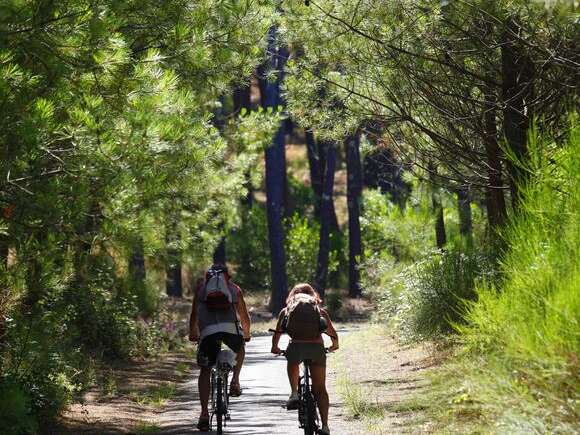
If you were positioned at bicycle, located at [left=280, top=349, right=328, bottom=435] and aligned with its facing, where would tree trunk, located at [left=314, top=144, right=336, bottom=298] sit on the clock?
The tree trunk is roughly at 12 o'clock from the bicycle.

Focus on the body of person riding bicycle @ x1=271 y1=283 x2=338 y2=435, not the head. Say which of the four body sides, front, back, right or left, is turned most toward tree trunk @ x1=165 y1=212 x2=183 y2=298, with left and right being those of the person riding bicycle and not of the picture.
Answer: front

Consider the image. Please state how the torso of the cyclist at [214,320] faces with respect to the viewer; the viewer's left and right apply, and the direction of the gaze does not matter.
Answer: facing away from the viewer

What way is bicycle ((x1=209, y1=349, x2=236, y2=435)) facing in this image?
away from the camera

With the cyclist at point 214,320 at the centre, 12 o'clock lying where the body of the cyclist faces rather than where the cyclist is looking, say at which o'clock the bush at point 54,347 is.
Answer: The bush is roughly at 10 o'clock from the cyclist.

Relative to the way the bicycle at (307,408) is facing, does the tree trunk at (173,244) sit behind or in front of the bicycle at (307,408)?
in front

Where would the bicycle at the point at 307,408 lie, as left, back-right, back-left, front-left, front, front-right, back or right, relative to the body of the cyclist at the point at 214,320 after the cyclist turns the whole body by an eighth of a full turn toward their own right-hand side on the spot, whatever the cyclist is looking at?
right

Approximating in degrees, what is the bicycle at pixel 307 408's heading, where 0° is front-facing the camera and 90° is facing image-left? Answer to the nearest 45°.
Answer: approximately 180°

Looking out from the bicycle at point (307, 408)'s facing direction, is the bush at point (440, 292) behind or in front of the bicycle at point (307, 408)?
in front

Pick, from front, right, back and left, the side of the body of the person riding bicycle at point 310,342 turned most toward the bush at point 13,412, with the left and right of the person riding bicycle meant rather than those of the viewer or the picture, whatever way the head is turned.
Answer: left

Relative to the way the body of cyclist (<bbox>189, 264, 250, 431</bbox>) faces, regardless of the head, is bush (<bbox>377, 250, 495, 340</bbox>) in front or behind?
in front

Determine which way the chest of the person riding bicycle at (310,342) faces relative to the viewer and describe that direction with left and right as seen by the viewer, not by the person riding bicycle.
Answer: facing away from the viewer

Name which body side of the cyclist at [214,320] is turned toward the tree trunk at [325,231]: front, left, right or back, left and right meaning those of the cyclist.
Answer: front

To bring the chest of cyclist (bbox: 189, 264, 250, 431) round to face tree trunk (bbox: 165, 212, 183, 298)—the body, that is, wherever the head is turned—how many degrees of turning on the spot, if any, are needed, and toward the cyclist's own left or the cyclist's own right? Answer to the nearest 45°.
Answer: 0° — they already face it

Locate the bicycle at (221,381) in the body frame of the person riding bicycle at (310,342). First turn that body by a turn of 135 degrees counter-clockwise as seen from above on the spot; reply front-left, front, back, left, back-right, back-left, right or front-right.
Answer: right

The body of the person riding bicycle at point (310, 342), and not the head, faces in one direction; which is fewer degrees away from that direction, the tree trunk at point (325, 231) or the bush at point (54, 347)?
the tree trunk

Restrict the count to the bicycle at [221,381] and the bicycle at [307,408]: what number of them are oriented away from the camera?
2
